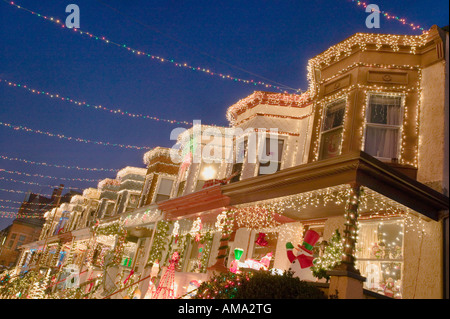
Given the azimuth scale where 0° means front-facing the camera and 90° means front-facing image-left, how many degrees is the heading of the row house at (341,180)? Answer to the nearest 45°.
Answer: approximately 45°
